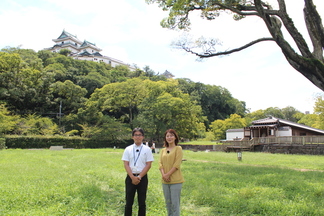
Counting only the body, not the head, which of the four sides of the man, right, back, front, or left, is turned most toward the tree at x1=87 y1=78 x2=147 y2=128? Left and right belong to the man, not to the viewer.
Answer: back

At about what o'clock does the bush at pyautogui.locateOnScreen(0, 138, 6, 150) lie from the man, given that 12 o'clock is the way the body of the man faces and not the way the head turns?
The bush is roughly at 5 o'clock from the man.

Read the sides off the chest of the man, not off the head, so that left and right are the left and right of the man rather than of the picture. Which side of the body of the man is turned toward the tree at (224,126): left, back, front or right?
back

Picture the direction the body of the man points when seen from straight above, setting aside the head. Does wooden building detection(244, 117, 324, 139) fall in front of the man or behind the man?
behind

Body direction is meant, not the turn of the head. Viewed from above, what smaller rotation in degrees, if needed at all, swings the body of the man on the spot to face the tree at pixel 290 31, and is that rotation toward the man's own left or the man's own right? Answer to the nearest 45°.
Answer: approximately 135° to the man's own left

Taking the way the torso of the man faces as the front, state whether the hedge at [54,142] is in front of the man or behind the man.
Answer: behind

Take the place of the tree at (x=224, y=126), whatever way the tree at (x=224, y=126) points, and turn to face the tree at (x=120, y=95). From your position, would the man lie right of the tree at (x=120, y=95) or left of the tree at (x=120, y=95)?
left
